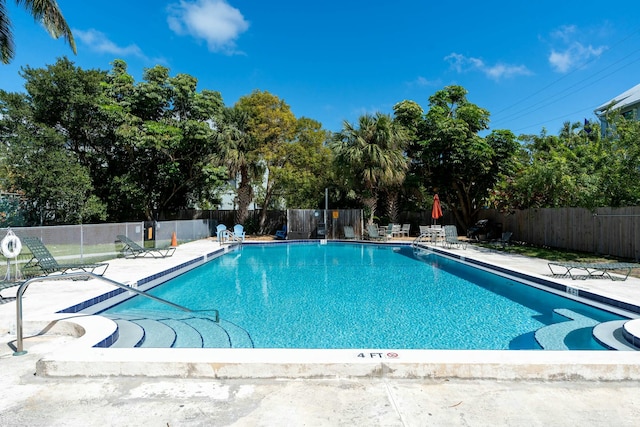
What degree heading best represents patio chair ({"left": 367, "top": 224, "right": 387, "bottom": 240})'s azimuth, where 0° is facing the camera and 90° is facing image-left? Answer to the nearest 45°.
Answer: approximately 315°

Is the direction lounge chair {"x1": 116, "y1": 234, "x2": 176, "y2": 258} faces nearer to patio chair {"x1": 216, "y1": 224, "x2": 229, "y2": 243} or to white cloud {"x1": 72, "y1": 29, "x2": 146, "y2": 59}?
the patio chair

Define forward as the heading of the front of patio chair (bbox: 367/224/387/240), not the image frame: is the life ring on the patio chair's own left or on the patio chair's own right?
on the patio chair's own right

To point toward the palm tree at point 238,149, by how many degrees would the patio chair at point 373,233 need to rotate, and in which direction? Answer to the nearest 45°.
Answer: approximately 135° to its right

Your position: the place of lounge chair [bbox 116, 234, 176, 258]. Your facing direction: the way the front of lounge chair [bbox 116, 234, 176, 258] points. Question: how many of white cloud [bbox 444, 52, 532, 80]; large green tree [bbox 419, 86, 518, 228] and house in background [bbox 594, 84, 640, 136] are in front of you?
3

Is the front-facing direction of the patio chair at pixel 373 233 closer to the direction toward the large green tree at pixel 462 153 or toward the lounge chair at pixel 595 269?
the lounge chair

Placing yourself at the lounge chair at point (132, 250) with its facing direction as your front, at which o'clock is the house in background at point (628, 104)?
The house in background is roughly at 12 o'clock from the lounge chair.

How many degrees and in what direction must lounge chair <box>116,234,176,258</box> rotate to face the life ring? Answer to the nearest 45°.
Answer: approximately 90° to its right

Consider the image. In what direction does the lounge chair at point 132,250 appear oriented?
to the viewer's right

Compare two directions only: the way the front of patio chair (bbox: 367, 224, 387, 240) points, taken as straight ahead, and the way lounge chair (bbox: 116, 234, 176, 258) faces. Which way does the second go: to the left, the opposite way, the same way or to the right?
to the left

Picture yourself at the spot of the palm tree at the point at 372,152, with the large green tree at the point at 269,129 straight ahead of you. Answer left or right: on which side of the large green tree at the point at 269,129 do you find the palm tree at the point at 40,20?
left
